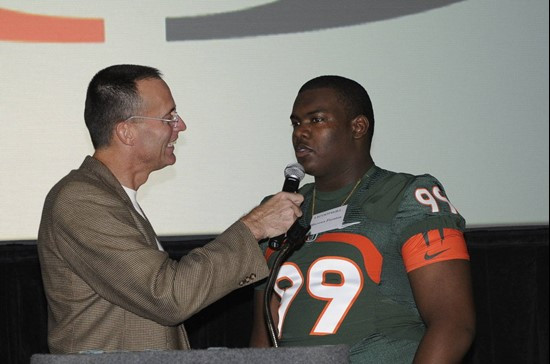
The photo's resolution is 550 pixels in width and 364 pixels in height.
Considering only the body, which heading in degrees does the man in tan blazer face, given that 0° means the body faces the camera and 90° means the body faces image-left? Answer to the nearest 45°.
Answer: approximately 270°

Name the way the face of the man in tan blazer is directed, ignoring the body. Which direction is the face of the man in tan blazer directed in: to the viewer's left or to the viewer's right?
to the viewer's right
